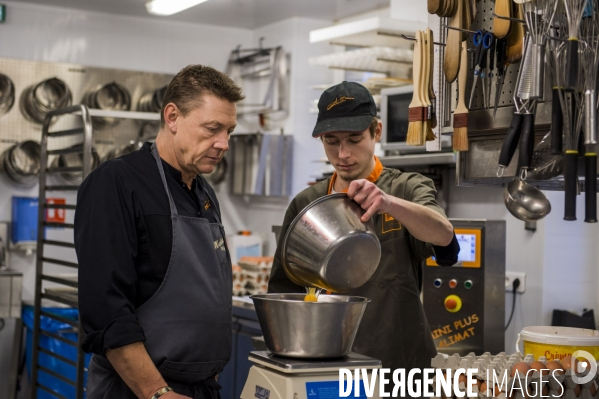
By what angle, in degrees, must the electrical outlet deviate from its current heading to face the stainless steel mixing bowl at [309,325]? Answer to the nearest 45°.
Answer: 0° — it already faces it

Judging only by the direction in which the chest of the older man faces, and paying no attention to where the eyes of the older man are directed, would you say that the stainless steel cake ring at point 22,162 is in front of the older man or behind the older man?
behind

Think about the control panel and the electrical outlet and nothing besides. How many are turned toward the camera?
2

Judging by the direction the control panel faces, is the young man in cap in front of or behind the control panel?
in front

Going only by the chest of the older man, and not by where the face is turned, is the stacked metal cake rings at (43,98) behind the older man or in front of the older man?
behind

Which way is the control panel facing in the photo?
toward the camera

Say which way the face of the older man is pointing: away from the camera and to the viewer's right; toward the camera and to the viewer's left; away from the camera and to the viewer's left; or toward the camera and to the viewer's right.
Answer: toward the camera and to the viewer's right

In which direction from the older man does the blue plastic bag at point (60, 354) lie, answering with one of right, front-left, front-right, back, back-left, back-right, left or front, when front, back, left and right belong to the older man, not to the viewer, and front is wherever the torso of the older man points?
back-left

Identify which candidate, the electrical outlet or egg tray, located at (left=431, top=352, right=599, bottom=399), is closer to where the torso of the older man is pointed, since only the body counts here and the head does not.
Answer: the egg tray

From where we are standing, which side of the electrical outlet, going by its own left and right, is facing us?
front

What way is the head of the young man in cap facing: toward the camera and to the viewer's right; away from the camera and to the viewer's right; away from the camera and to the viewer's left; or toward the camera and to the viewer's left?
toward the camera and to the viewer's left

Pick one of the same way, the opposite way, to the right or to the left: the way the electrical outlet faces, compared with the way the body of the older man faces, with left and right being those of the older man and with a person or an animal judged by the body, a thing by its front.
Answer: to the right

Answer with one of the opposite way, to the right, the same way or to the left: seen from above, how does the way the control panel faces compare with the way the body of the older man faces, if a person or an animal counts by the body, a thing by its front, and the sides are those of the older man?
to the right

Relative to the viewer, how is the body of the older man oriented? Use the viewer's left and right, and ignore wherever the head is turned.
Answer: facing the viewer and to the right of the viewer
